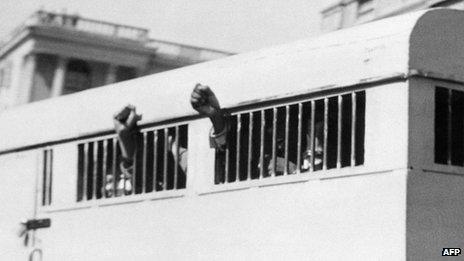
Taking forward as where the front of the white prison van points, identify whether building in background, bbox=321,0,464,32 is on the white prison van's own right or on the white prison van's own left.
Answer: on the white prison van's own right

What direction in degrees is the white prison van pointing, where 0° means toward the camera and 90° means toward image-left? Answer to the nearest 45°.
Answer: approximately 135°
